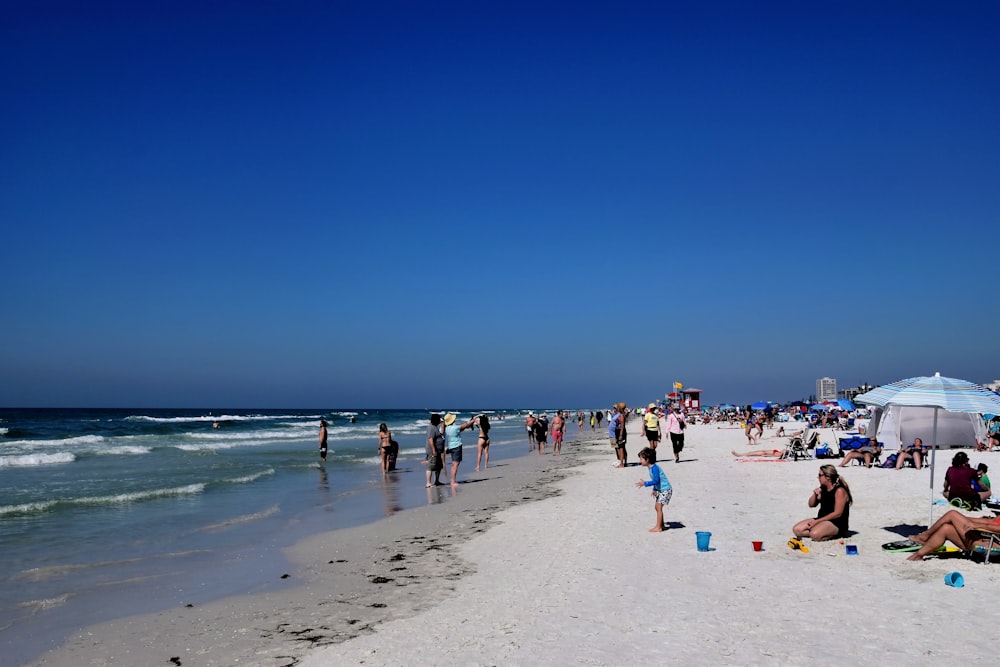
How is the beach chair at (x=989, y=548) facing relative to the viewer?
to the viewer's left

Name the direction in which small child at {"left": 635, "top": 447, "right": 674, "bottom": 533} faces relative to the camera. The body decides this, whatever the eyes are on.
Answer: to the viewer's left
